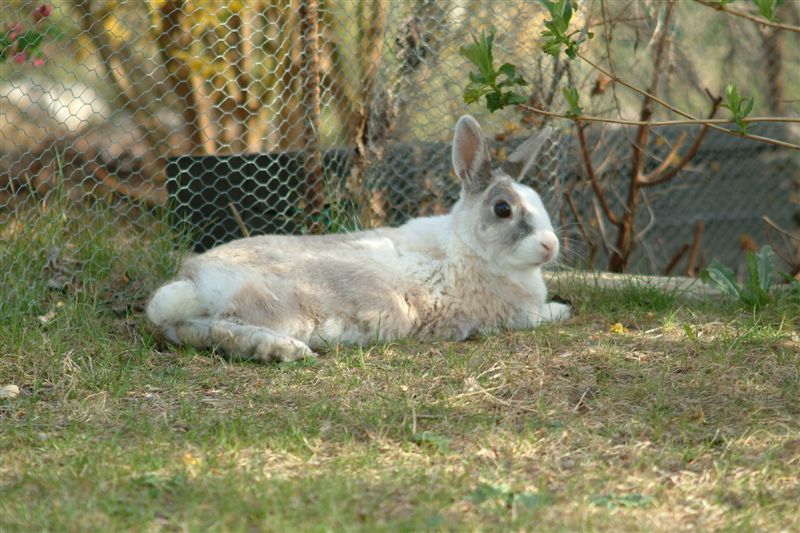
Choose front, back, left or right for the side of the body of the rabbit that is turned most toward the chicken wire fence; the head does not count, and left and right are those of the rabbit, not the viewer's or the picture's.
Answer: left

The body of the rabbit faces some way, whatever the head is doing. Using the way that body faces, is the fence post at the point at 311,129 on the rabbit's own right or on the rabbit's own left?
on the rabbit's own left

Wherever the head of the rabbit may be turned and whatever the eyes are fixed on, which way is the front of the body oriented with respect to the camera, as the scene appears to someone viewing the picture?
to the viewer's right
